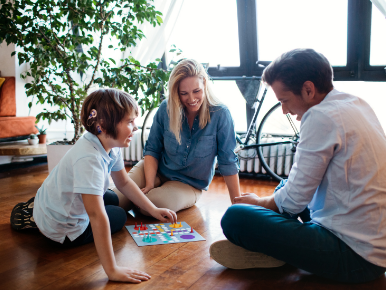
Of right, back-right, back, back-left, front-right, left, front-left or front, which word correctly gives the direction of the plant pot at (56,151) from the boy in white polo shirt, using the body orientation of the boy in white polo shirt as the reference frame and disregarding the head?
left

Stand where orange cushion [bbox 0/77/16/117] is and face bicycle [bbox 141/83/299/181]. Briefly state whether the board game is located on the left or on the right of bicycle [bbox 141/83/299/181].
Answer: right

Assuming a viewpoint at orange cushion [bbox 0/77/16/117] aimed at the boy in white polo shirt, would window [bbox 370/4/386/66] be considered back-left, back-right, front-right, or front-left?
front-left

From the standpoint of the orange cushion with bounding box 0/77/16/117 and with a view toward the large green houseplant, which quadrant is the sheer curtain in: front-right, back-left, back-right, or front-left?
front-left

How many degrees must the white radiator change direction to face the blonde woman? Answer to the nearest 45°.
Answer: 0° — it already faces them

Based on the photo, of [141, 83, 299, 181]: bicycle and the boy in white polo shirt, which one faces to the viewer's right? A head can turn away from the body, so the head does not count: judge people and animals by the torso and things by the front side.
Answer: the boy in white polo shirt

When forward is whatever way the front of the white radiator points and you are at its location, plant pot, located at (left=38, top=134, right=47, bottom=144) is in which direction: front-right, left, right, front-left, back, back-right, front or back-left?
right

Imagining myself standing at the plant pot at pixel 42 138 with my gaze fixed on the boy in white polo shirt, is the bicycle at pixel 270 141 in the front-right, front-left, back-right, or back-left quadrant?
front-left

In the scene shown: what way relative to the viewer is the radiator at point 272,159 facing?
toward the camera

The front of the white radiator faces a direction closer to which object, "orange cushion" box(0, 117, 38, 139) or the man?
the man

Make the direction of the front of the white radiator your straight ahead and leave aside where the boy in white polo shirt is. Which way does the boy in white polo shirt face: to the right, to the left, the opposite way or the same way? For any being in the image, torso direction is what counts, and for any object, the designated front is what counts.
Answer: to the left

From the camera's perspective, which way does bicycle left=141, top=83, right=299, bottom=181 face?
to the viewer's left

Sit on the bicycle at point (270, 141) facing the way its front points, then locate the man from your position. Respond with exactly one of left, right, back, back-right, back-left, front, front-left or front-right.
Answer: left

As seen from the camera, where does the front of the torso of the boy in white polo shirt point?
to the viewer's right

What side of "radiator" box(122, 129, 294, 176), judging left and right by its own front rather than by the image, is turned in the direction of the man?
front

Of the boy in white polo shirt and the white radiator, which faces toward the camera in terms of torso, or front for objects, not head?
the white radiator

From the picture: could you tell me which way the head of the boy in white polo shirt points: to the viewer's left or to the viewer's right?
to the viewer's right

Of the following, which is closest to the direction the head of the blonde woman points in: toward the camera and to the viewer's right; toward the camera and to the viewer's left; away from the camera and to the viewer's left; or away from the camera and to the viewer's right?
toward the camera and to the viewer's left

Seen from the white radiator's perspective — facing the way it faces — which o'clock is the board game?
The board game is roughly at 12 o'clock from the white radiator.
